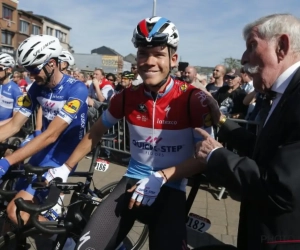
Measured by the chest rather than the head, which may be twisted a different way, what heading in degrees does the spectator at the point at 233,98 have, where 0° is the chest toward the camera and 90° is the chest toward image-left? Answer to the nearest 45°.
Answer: approximately 45°

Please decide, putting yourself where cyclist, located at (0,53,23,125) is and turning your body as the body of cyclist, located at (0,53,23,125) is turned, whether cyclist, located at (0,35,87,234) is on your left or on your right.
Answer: on your left

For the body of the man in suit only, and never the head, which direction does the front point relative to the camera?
to the viewer's left

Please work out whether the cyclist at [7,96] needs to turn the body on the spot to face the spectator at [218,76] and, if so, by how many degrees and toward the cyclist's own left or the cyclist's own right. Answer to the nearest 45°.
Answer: approximately 135° to the cyclist's own left

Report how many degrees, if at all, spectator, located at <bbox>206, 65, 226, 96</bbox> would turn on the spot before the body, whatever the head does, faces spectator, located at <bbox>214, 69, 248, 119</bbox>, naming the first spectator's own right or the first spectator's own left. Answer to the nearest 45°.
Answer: approximately 45° to the first spectator's own left

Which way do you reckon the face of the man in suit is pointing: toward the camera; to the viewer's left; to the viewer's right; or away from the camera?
to the viewer's left

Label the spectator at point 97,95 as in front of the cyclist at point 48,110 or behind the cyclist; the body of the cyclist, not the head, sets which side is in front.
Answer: behind

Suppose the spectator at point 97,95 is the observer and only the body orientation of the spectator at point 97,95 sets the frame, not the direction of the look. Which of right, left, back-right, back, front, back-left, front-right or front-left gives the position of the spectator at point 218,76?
left

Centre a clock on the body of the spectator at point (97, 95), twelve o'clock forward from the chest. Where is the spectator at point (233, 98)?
the spectator at point (233, 98) is roughly at 9 o'clock from the spectator at point (97, 95).

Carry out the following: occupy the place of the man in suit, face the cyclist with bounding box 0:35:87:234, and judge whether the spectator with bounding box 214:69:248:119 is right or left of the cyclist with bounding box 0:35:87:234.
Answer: right
